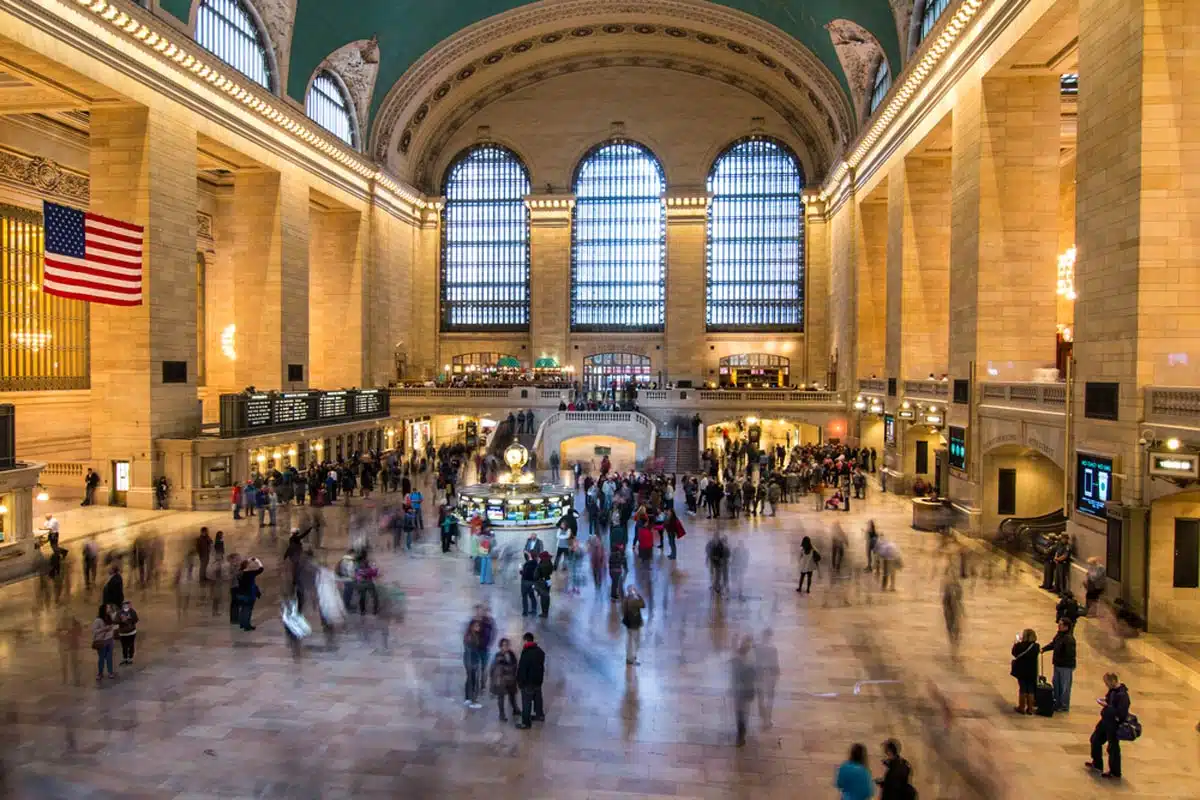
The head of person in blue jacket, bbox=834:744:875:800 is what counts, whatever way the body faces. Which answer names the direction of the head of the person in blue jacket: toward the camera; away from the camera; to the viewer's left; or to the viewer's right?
away from the camera

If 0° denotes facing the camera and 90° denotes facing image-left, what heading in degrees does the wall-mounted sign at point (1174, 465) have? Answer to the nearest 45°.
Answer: approximately 45°

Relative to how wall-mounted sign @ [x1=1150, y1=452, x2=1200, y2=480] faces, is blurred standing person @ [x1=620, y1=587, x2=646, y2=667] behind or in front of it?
in front

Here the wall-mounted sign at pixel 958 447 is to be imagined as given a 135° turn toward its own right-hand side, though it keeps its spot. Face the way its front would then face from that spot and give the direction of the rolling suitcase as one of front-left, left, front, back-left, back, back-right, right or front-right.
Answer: back

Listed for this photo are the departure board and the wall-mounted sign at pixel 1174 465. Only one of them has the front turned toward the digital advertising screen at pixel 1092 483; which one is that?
the departure board

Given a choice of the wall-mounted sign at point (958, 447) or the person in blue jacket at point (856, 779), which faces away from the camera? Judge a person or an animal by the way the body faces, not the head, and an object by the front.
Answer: the person in blue jacket

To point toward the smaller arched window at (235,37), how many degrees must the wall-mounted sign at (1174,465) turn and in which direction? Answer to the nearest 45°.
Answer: approximately 45° to its right

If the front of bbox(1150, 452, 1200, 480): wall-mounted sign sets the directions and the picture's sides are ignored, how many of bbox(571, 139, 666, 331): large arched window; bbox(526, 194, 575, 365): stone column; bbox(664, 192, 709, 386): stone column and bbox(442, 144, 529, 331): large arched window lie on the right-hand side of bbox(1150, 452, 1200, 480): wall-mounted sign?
4

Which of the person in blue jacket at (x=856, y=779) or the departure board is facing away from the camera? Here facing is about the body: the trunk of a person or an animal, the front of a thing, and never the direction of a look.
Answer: the person in blue jacket

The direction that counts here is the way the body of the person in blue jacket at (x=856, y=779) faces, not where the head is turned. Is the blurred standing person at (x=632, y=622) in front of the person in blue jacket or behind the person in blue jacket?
in front

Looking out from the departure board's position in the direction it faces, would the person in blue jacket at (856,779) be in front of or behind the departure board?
in front

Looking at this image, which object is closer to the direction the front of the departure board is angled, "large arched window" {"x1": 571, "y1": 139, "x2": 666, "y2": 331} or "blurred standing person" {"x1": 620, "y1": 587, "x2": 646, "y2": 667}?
the blurred standing person

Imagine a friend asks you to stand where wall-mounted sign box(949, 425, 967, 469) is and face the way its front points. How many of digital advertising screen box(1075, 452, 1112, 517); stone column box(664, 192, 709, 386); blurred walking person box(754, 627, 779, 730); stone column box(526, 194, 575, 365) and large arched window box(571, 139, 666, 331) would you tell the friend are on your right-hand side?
3

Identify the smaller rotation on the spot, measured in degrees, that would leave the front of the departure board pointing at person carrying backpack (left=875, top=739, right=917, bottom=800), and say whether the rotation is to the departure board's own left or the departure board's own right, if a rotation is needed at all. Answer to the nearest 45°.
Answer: approximately 45° to the departure board's own right

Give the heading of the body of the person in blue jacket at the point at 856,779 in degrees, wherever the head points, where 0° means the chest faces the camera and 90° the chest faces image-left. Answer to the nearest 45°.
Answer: approximately 180°

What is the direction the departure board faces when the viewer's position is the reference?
facing the viewer and to the right of the viewer
